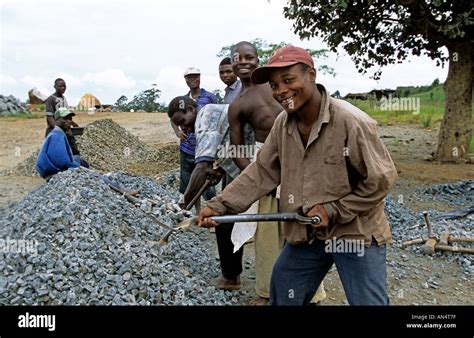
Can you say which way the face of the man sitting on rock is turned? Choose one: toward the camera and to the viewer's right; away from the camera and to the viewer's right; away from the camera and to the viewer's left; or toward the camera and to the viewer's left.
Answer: toward the camera and to the viewer's right

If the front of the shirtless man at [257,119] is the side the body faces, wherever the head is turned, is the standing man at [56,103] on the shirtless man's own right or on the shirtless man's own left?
on the shirtless man's own right

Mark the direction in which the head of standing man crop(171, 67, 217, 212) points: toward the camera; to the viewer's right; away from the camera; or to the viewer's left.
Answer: toward the camera

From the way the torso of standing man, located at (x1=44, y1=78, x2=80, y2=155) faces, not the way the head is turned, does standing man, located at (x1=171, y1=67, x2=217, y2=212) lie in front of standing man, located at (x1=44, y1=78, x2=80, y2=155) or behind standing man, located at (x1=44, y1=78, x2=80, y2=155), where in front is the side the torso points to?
in front

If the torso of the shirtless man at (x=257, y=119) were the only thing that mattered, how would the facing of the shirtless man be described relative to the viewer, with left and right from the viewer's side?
facing the viewer and to the left of the viewer

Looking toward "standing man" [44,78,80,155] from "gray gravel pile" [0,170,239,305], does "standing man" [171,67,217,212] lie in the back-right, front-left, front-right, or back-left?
front-right

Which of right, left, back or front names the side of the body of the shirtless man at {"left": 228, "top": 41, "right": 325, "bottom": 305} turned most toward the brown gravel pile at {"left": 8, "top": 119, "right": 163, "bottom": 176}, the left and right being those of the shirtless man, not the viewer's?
right

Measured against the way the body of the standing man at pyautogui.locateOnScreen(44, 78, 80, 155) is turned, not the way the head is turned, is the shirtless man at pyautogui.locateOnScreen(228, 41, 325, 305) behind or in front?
in front

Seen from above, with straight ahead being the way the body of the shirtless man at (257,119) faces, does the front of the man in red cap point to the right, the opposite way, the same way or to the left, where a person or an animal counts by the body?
the same way

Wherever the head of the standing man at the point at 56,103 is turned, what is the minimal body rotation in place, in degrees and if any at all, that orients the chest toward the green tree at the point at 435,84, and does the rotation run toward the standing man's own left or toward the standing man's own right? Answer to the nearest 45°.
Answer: approximately 90° to the standing man's own left

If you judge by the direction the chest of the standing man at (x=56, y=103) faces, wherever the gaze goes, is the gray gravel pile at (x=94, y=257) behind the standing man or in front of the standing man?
in front

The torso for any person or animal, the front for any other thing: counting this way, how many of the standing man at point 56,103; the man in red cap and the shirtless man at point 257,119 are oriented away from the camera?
0

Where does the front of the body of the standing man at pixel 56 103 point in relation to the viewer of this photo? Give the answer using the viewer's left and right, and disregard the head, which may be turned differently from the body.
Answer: facing the viewer and to the right of the viewer

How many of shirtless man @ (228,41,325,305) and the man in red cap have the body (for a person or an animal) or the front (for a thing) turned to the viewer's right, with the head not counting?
0

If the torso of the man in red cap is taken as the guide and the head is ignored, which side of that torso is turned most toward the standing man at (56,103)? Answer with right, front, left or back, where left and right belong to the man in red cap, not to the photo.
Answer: right

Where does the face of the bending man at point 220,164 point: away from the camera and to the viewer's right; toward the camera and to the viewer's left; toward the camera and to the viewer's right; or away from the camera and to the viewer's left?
toward the camera and to the viewer's left
